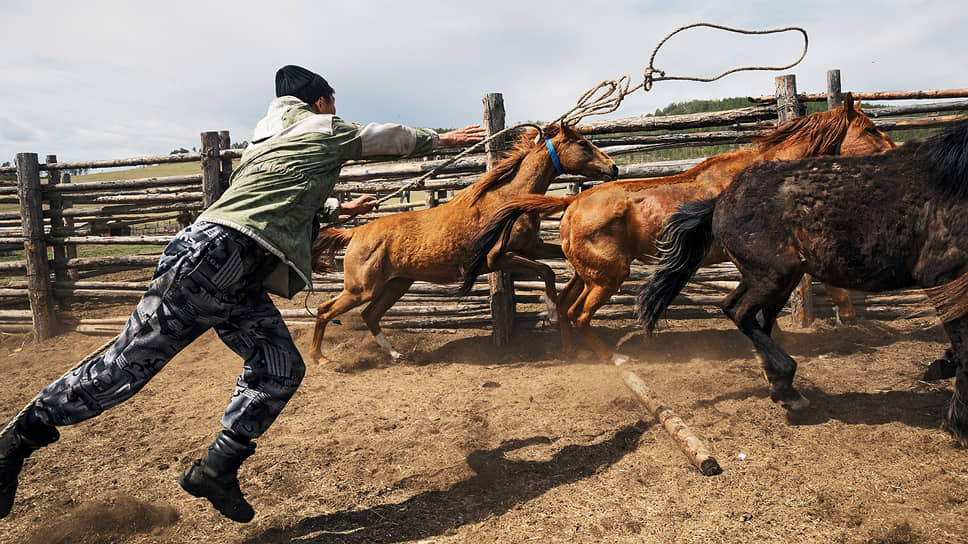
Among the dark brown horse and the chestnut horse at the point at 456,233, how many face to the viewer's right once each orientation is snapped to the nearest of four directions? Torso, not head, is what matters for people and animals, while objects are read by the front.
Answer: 2

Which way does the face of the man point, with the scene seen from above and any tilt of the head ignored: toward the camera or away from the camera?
away from the camera

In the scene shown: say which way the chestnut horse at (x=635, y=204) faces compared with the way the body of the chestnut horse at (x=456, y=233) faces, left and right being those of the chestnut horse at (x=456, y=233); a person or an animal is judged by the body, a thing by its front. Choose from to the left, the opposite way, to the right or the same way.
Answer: the same way

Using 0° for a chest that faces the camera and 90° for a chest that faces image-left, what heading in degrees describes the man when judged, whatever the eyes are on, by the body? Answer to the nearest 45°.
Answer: approximately 225°

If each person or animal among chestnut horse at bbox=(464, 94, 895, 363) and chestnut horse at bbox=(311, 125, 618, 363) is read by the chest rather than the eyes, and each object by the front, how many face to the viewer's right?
2

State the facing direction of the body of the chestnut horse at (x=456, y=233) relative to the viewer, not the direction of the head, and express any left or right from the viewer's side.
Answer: facing to the right of the viewer

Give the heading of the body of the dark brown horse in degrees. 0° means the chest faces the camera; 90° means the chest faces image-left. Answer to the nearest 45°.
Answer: approximately 270°

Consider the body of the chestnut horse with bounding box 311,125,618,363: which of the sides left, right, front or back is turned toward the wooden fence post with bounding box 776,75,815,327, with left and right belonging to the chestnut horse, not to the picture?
front

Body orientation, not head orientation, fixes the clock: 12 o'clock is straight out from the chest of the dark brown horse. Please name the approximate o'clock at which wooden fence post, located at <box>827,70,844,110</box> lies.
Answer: The wooden fence post is roughly at 9 o'clock from the dark brown horse.

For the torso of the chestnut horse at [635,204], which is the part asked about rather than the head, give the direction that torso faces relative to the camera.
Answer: to the viewer's right
